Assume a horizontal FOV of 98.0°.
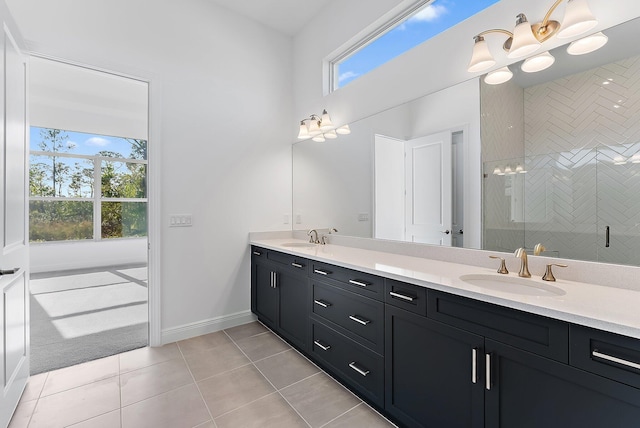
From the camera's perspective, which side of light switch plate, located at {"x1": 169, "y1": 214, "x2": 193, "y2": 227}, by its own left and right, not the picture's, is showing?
front

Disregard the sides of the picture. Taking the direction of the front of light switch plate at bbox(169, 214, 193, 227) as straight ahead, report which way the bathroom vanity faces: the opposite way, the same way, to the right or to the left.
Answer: to the right

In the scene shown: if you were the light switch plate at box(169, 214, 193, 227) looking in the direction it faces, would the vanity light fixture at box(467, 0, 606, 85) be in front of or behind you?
in front

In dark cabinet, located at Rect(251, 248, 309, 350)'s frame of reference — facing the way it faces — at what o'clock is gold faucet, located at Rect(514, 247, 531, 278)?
The gold faucet is roughly at 9 o'clock from the dark cabinet.

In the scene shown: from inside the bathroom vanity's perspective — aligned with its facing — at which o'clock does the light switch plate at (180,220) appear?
The light switch plate is roughly at 2 o'clock from the bathroom vanity.

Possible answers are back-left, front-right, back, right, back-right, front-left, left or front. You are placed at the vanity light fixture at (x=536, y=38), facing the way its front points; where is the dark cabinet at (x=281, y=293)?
front-right

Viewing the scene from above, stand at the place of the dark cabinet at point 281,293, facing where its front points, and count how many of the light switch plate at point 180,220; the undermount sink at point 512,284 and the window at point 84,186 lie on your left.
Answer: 1

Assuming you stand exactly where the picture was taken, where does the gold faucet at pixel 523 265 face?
facing the viewer and to the left of the viewer

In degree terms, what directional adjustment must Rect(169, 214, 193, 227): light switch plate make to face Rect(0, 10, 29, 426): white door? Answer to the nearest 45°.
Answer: approximately 45° to its right

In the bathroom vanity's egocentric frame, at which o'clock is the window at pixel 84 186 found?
The window is roughly at 2 o'clock from the bathroom vanity.

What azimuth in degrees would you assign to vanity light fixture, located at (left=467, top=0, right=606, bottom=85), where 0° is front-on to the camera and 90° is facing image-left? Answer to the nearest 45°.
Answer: approximately 45°

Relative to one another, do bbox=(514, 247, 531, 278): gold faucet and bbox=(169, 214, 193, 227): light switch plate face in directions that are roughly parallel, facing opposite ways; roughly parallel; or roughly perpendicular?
roughly perpendicular

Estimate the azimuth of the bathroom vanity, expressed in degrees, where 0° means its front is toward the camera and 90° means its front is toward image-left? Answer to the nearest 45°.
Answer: approximately 45°

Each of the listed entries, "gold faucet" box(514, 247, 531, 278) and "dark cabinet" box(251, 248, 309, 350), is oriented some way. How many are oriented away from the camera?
0
